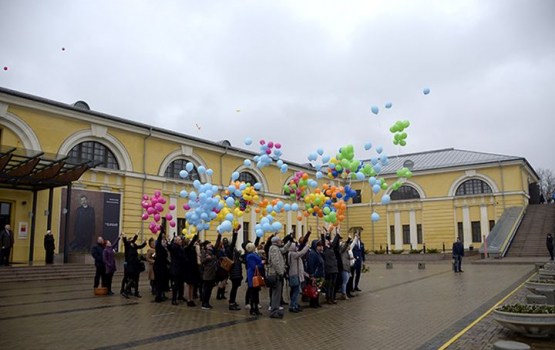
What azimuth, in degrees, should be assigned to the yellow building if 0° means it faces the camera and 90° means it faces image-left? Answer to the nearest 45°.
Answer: approximately 315°

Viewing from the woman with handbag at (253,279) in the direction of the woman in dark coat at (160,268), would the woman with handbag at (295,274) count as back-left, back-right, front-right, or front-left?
back-right

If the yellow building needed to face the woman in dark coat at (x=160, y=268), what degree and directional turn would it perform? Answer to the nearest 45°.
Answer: approximately 45° to its right
